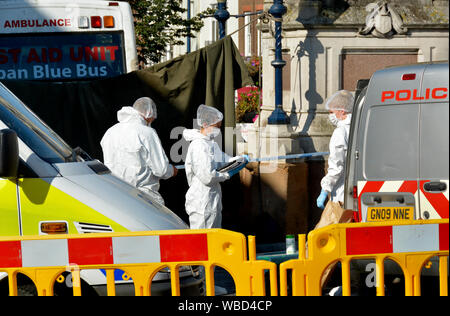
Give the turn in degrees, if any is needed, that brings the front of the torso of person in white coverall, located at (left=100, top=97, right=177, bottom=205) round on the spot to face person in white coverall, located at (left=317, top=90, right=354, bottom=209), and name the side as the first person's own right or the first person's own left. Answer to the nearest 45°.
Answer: approximately 45° to the first person's own right

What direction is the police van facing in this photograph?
away from the camera

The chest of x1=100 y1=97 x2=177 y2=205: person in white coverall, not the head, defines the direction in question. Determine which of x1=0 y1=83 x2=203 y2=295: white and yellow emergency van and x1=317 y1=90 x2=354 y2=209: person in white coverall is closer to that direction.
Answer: the person in white coverall

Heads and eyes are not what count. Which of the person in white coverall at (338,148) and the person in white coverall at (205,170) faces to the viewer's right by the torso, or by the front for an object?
the person in white coverall at (205,170)

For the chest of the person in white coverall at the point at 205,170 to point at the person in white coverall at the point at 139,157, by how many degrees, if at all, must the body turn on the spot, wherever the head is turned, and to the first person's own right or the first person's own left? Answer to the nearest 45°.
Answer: approximately 180°

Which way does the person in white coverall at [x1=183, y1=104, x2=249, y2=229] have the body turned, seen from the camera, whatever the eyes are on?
to the viewer's right

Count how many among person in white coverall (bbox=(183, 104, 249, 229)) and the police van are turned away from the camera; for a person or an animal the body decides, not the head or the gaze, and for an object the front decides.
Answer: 1

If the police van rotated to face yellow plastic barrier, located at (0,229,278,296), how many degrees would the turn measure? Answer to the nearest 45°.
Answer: approximately 135° to its left

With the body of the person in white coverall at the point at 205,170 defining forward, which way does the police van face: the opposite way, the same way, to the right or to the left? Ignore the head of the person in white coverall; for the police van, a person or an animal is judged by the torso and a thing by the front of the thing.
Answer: to the left

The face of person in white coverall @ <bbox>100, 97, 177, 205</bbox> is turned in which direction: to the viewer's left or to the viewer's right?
to the viewer's right

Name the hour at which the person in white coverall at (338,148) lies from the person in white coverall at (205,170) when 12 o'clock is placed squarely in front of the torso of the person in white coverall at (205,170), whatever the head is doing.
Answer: the person in white coverall at (338,148) is roughly at 12 o'clock from the person in white coverall at (205,170).

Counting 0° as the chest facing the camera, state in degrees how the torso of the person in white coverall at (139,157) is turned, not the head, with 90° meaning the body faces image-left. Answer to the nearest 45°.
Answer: approximately 225°

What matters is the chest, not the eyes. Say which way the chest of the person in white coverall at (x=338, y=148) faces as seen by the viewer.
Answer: to the viewer's left

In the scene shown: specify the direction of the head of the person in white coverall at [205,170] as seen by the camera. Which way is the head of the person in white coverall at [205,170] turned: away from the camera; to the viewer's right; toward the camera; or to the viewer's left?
to the viewer's right

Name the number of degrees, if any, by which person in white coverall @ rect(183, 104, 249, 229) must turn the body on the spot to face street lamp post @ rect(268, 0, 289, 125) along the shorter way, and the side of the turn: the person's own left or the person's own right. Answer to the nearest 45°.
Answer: approximately 90° to the person's own left
